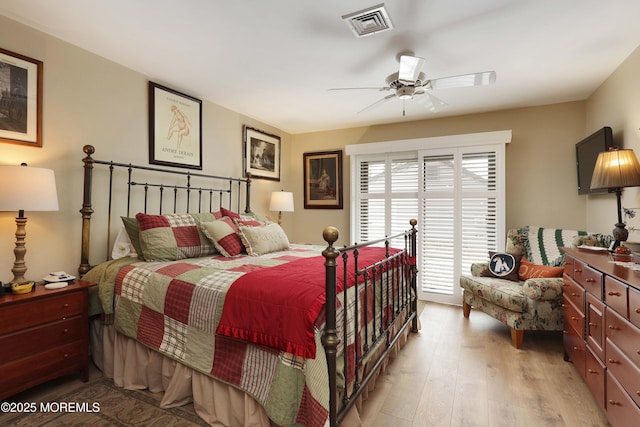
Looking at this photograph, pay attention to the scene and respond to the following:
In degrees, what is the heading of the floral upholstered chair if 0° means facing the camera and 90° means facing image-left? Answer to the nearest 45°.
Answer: approximately 45°

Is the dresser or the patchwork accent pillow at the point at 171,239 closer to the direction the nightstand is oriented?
the dresser

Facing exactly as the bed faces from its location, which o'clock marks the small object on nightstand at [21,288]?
The small object on nightstand is roughly at 5 o'clock from the bed.

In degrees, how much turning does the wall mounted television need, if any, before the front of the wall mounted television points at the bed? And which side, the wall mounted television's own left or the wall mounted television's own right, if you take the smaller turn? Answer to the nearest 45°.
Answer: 0° — it already faces it

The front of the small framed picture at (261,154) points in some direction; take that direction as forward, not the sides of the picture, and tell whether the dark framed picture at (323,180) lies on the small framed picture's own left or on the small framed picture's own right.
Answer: on the small framed picture's own left

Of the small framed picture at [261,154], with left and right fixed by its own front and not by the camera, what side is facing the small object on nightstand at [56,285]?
right

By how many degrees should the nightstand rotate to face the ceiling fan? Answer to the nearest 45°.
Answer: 0° — it already faces it

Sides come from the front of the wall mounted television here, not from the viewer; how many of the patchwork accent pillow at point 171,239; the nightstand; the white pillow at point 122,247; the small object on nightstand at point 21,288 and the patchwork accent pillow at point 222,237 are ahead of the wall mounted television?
5

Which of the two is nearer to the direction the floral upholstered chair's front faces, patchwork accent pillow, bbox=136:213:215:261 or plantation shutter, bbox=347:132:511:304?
the patchwork accent pillow
